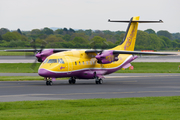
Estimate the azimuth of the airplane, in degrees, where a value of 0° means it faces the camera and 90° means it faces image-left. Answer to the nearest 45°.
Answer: approximately 45°
